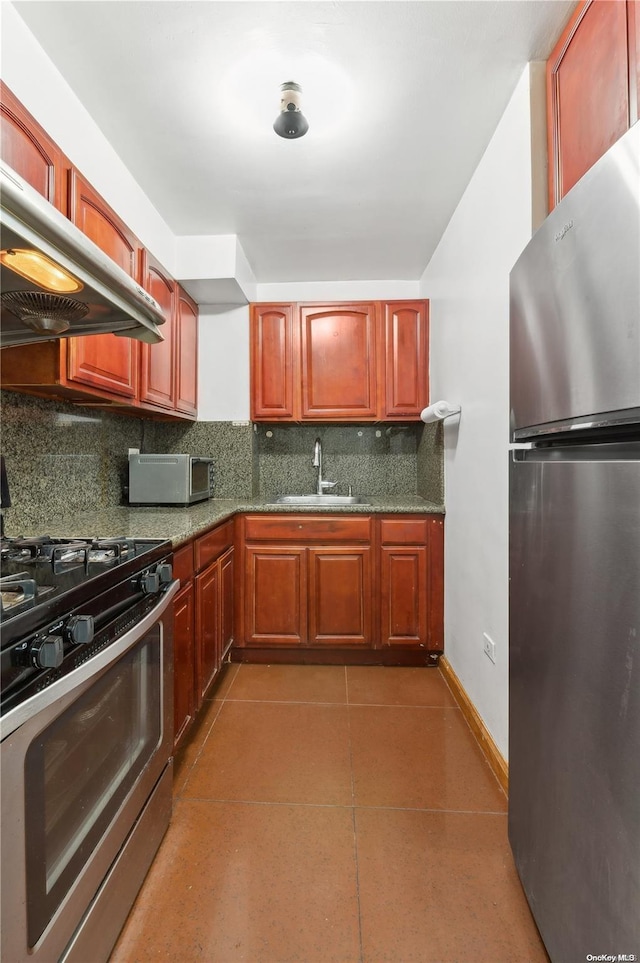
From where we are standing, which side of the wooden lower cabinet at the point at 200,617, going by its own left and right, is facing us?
right

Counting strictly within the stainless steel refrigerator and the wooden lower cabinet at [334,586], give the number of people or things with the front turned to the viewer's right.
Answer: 0

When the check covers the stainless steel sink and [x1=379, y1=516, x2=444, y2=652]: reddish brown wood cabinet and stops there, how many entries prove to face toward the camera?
2

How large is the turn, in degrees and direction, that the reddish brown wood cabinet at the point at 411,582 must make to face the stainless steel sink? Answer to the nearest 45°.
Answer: approximately 135° to its right

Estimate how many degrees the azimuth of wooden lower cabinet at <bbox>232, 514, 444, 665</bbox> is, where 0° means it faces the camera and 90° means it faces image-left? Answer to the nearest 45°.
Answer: approximately 0°

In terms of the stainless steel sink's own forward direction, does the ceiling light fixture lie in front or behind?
in front

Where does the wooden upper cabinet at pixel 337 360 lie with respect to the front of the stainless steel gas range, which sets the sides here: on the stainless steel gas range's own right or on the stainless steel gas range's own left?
on the stainless steel gas range's own left

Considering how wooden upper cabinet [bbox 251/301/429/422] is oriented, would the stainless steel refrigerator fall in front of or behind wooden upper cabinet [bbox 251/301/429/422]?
in front

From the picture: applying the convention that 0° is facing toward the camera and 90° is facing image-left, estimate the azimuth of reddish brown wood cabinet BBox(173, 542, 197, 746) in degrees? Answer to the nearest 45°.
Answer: approximately 270°
